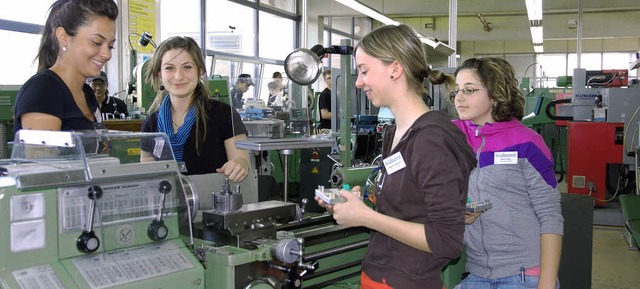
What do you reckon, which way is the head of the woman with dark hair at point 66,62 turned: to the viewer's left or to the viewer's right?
to the viewer's right

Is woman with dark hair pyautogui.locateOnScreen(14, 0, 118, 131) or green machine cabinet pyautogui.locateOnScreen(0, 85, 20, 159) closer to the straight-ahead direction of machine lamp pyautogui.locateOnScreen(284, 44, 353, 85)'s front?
the woman with dark hair

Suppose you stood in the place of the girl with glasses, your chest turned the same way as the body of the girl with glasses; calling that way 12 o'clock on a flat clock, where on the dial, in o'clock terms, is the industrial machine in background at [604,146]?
The industrial machine in background is roughly at 5 o'clock from the girl with glasses.

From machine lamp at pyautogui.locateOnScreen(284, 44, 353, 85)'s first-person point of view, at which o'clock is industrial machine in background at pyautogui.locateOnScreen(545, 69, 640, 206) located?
The industrial machine in background is roughly at 6 o'clock from the machine lamp.

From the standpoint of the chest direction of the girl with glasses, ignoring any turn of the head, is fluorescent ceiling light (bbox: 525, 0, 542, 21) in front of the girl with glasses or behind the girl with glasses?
behind

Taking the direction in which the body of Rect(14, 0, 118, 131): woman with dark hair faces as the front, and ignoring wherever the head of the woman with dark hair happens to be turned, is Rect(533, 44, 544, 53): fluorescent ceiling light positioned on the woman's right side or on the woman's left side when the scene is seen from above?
on the woman's left side

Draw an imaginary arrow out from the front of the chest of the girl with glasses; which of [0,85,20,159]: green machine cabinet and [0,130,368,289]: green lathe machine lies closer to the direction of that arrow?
the green lathe machine

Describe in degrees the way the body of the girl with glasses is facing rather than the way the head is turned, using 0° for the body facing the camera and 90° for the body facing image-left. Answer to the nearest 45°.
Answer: approximately 45°

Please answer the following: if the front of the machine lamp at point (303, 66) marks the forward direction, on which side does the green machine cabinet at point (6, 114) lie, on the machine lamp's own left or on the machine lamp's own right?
on the machine lamp's own right

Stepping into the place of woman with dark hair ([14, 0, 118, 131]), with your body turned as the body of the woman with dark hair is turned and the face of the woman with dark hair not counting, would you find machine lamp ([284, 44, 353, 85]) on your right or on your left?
on your left

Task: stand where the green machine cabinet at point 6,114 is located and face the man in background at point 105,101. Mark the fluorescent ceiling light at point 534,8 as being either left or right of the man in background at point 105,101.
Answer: right

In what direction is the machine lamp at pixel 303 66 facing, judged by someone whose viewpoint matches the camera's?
facing the viewer and to the left of the viewer

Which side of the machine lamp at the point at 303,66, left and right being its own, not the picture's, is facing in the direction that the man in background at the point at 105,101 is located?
right

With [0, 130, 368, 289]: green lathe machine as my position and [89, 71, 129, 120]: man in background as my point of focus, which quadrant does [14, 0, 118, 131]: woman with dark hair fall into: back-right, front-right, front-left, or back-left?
front-left

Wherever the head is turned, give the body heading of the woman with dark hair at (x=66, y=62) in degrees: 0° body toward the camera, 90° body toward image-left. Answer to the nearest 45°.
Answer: approximately 315°

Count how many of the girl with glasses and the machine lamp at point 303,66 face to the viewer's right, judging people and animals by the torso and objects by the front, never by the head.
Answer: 0
